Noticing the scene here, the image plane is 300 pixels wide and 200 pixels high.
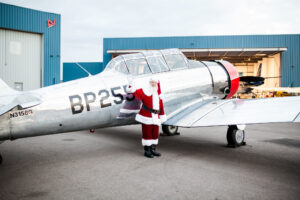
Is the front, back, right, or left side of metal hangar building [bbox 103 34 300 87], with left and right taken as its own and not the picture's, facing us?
front

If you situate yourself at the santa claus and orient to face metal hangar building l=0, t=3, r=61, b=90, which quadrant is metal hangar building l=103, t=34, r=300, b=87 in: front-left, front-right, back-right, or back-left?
front-right

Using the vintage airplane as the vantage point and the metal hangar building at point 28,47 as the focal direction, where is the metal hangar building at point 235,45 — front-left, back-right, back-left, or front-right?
front-right

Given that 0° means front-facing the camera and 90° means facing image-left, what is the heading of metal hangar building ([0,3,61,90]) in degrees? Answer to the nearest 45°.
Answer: approximately 315°

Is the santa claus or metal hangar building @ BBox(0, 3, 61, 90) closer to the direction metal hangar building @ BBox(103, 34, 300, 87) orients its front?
the santa claus

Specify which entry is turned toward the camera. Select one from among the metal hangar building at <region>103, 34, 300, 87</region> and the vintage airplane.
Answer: the metal hangar building

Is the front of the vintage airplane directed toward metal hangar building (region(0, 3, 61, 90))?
no

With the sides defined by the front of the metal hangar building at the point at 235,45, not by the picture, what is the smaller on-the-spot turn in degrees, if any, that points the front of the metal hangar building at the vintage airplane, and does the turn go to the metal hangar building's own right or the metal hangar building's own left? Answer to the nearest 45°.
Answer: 0° — it already faces it

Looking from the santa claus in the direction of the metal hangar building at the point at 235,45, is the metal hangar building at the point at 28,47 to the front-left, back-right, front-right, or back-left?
front-left

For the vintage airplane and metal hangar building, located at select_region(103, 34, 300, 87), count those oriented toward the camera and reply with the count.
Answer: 1

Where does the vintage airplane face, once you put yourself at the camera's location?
facing away from the viewer and to the right of the viewer

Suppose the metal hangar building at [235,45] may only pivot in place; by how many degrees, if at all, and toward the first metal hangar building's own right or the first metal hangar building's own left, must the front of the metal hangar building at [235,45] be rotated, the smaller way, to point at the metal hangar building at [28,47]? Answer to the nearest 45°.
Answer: approximately 45° to the first metal hangar building's own right
